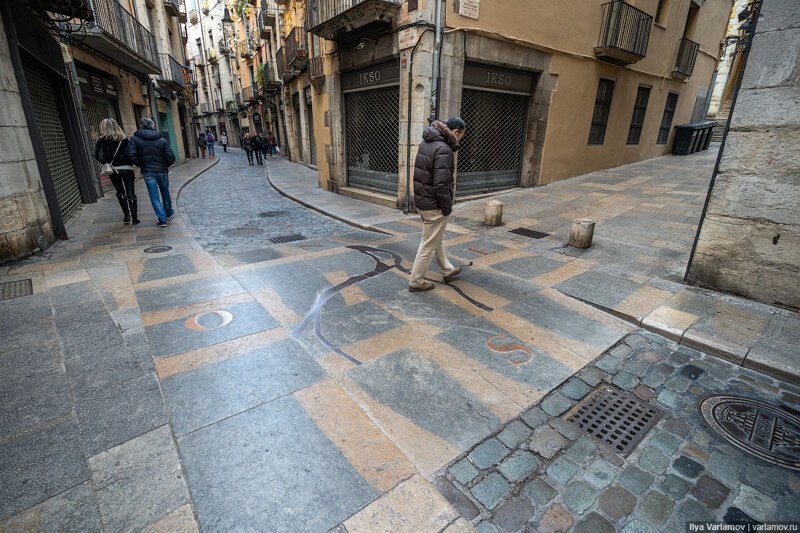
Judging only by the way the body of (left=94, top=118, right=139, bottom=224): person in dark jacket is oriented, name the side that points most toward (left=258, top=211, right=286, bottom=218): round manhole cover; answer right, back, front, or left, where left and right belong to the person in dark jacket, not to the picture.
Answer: right

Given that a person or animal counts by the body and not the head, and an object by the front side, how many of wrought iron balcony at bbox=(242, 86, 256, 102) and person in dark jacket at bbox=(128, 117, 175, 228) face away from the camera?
1

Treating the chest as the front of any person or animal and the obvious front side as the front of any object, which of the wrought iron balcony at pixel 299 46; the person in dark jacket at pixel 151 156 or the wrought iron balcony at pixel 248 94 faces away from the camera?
the person in dark jacket

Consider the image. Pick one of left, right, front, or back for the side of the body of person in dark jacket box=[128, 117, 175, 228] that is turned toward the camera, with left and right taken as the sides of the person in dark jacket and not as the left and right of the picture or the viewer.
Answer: back

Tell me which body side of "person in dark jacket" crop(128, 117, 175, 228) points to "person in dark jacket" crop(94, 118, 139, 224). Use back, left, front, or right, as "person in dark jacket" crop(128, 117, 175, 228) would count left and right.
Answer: left

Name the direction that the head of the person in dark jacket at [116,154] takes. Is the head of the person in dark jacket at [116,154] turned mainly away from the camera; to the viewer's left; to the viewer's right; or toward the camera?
away from the camera

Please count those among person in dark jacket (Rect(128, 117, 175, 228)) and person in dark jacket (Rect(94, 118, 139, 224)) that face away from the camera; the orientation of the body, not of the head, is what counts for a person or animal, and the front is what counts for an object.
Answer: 2

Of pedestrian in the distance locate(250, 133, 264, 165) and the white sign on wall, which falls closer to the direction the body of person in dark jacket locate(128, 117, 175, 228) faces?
the pedestrian in the distance

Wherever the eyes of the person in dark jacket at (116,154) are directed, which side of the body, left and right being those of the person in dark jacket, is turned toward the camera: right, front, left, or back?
back

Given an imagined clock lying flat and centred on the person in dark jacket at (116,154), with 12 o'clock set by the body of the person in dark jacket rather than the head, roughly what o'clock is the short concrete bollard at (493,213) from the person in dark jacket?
The short concrete bollard is roughly at 4 o'clock from the person in dark jacket.

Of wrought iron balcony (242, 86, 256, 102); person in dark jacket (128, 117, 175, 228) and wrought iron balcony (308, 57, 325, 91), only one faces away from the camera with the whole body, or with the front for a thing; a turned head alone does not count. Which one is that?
the person in dark jacket
